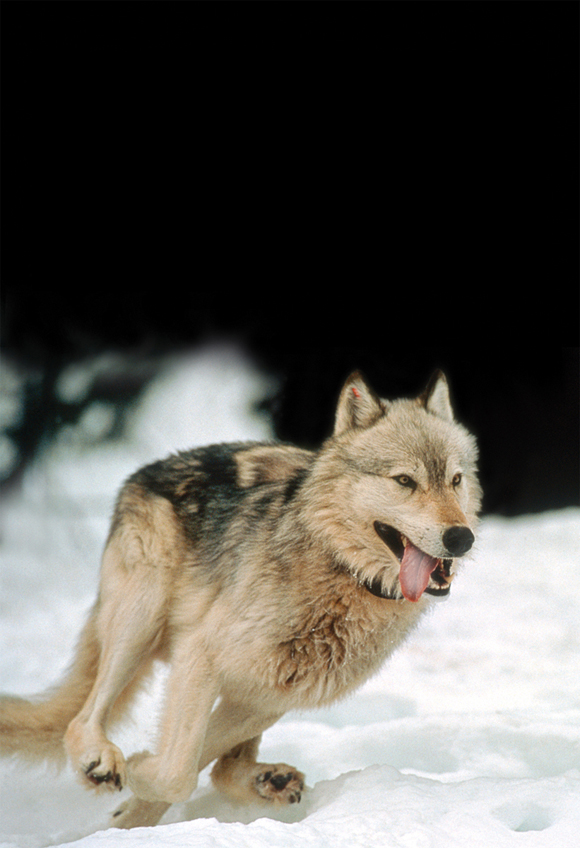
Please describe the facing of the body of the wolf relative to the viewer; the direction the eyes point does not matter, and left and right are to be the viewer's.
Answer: facing the viewer and to the right of the viewer
